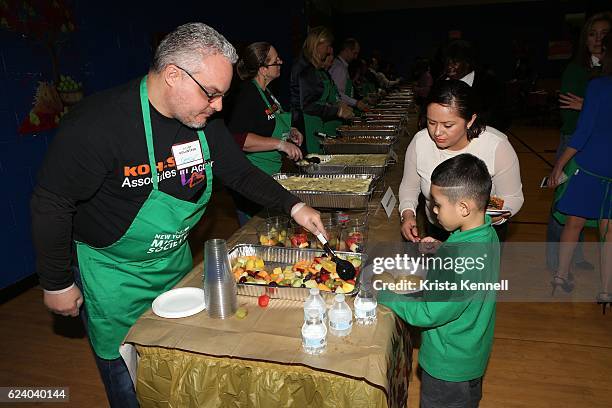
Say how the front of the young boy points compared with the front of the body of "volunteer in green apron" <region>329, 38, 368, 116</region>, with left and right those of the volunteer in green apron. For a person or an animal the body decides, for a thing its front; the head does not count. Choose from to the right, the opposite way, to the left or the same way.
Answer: the opposite way

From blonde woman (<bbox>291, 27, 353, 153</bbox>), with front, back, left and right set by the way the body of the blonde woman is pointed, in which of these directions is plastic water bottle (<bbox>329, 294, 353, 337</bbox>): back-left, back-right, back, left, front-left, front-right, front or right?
right

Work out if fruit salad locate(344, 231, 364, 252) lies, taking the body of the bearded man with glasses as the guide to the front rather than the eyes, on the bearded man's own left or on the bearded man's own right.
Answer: on the bearded man's own left

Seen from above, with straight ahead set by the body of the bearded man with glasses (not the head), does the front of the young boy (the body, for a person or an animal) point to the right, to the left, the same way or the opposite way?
the opposite way

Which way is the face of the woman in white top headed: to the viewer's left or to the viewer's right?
to the viewer's left

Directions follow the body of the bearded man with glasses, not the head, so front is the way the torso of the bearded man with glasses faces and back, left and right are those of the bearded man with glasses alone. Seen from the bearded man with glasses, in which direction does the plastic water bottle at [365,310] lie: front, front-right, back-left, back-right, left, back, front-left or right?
front

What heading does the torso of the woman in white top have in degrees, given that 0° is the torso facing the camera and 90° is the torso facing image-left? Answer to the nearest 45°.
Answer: approximately 45°

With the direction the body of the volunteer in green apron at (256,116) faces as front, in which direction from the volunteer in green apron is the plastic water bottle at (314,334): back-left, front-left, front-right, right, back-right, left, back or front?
right

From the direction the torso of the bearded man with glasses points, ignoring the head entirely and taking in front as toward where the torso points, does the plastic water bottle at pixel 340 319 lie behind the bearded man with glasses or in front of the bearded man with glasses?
in front

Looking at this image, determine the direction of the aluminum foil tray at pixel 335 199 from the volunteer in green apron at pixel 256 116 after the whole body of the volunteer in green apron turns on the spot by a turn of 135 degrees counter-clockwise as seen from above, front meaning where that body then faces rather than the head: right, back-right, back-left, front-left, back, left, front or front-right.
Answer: back

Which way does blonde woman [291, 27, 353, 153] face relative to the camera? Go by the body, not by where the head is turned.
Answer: to the viewer's right

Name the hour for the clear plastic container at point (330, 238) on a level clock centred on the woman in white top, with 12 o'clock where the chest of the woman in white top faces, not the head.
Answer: The clear plastic container is roughly at 12 o'clock from the woman in white top.

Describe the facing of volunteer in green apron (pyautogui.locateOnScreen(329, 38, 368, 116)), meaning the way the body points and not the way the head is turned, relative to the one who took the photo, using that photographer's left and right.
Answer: facing to the right of the viewer

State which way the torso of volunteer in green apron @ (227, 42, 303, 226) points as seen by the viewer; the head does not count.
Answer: to the viewer's right

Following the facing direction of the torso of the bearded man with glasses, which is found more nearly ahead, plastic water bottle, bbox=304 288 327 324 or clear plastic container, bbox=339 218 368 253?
the plastic water bottle

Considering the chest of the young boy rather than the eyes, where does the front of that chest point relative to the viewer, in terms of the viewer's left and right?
facing to the left of the viewer

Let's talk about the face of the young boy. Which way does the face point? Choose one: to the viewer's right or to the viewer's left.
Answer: to the viewer's left

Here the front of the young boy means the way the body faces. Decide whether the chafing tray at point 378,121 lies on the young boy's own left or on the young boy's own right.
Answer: on the young boy's own right
